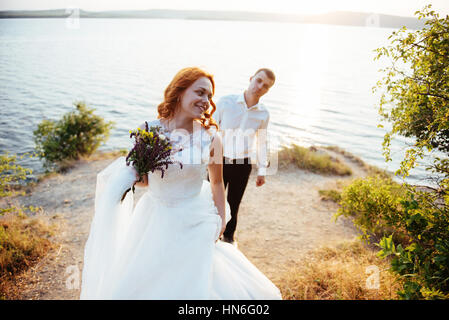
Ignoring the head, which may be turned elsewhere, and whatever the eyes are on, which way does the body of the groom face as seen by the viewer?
toward the camera

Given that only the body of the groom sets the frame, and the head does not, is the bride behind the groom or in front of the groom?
in front

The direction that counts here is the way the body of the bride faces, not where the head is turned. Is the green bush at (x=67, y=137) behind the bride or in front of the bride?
behind

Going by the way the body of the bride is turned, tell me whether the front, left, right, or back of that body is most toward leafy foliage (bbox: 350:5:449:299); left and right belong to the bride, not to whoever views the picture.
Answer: left

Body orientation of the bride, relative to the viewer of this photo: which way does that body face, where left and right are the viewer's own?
facing the viewer

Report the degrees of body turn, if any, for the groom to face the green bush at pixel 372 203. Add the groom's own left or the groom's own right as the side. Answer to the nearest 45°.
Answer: approximately 45° to the groom's own left

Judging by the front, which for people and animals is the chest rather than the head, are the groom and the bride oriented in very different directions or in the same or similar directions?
same or similar directions

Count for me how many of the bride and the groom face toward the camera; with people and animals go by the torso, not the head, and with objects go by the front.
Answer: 2

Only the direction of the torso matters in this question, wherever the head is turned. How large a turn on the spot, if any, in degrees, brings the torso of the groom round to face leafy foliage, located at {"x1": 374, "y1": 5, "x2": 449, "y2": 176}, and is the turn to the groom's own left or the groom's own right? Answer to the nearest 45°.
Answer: approximately 45° to the groom's own left

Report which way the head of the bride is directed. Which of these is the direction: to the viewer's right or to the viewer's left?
to the viewer's right
